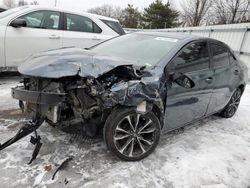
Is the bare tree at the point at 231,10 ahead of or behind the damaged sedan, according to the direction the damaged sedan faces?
behind

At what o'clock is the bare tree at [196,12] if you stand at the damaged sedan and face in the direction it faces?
The bare tree is roughly at 5 o'clock from the damaged sedan.

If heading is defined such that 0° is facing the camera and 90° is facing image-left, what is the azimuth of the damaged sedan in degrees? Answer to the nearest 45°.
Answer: approximately 45°

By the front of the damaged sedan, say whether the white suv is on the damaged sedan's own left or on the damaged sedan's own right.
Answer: on the damaged sedan's own right

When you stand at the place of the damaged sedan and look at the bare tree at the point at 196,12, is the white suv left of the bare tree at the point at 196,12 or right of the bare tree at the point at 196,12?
left

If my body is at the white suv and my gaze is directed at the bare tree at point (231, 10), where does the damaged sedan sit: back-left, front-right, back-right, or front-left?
back-right
